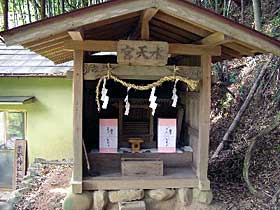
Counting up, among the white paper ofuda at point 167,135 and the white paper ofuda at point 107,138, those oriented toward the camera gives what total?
2

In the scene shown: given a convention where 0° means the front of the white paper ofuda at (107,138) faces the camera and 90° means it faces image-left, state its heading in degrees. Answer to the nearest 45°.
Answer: approximately 0°

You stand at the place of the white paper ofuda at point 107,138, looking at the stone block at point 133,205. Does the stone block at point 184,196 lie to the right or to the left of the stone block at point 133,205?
left

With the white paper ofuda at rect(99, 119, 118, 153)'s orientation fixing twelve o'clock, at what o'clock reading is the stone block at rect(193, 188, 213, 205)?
The stone block is roughly at 10 o'clock from the white paper ofuda.

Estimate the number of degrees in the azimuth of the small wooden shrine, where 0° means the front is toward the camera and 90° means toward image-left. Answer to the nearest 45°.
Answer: approximately 0°

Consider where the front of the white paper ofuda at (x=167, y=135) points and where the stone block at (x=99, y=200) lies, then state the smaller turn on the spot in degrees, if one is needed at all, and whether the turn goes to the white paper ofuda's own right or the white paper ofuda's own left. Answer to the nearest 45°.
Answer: approximately 45° to the white paper ofuda's own right

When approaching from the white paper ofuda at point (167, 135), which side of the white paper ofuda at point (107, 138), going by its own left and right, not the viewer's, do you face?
left
